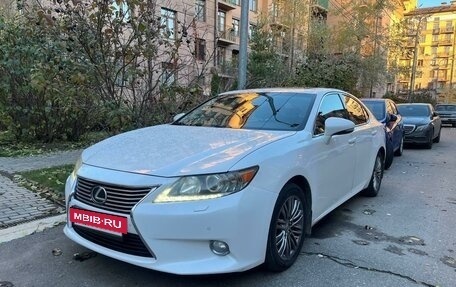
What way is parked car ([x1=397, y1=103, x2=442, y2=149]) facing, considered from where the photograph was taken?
facing the viewer and to the left of the viewer

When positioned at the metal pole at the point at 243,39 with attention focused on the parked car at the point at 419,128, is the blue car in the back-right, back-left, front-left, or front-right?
front-right

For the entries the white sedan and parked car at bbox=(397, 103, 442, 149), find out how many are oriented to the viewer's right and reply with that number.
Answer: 0

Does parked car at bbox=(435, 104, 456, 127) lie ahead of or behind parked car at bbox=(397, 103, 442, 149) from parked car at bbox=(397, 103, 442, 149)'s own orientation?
behind

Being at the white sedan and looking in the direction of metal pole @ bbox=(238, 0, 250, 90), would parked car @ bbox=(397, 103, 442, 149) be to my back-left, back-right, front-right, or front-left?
front-right

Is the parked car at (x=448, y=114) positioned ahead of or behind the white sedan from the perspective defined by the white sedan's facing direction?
behind

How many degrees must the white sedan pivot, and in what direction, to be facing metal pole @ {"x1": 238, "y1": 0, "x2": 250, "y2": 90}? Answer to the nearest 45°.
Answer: approximately 135° to its right

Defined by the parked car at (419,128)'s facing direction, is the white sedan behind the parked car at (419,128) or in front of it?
in front

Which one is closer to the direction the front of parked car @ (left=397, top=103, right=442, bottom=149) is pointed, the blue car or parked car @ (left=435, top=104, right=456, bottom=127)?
the blue car

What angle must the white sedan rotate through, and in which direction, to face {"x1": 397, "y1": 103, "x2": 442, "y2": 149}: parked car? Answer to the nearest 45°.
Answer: approximately 180°

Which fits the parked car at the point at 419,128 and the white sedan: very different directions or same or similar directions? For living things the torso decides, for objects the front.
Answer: same or similar directions
